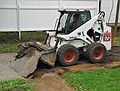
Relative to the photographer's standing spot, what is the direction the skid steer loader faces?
facing the viewer and to the left of the viewer
